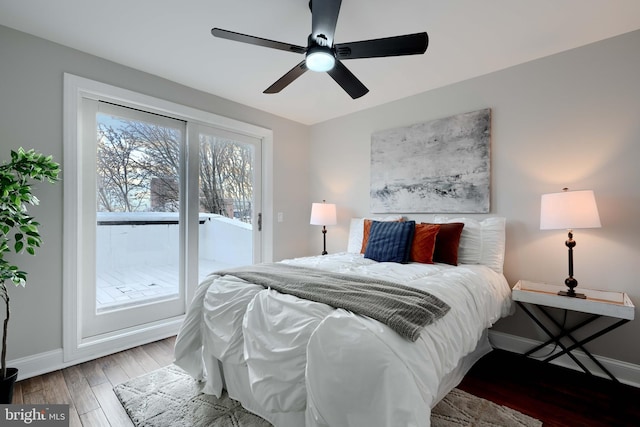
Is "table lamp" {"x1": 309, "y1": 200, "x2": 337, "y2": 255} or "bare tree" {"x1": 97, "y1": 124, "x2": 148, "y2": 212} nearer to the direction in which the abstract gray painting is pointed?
the bare tree

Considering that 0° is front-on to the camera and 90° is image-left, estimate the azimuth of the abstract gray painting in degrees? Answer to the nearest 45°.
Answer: approximately 45°

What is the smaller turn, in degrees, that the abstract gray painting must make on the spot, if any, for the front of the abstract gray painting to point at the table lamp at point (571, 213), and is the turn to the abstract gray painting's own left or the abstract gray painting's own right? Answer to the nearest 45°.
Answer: approximately 90° to the abstract gray painting's own left

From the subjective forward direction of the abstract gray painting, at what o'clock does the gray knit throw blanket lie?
The gray knit throw blanket is roughly at 11 o'clock from the abstract gray painting.

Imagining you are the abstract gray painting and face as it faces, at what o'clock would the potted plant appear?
The potted plant is roughly at 12 o'clock from the abstract gray painting.

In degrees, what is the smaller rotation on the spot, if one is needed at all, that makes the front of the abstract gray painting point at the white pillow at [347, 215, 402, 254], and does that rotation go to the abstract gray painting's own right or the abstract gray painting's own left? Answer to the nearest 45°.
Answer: approximately 45° to the abstract gray painting's own right

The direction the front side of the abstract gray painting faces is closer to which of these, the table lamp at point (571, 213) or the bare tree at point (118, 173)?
the bare tree
